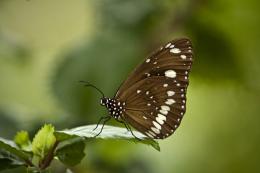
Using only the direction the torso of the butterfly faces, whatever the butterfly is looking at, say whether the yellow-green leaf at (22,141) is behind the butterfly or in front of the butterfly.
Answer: in front

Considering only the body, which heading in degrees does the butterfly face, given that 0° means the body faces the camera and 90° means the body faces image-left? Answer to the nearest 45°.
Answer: approximately 90°

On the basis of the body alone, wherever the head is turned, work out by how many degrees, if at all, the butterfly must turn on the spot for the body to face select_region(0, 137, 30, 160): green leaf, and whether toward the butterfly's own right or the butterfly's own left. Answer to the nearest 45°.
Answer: approximately 45° to the butterfly's own left
